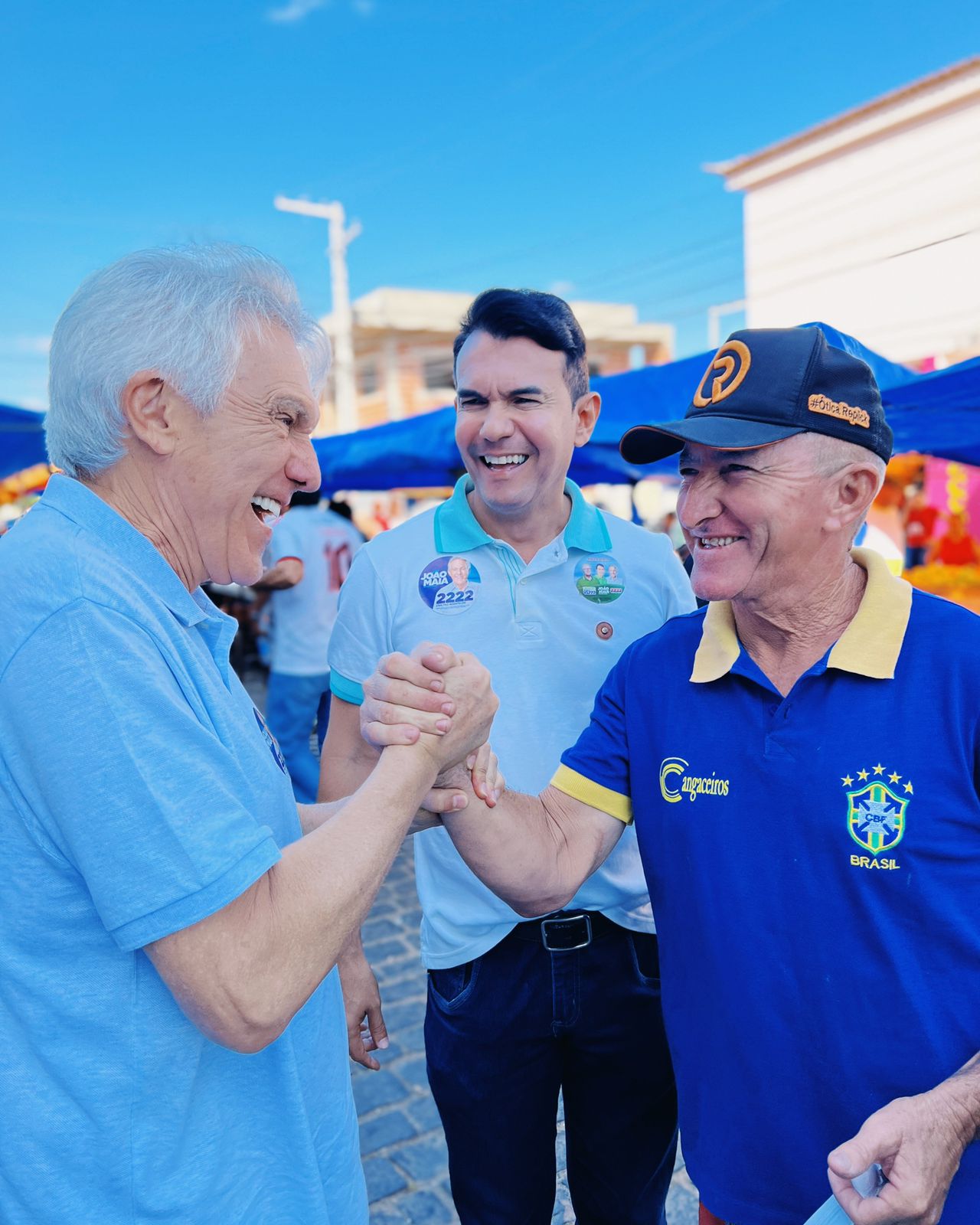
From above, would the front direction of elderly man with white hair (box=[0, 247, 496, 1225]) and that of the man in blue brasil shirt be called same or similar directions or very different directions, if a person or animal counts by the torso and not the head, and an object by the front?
very different directions

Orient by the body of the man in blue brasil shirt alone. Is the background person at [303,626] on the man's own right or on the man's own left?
on the man's own right

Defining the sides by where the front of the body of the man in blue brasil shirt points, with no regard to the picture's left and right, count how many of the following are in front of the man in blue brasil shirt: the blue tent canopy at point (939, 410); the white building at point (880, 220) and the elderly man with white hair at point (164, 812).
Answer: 1

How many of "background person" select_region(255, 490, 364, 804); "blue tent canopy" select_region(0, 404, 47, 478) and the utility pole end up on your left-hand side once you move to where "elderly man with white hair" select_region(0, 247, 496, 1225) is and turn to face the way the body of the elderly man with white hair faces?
3

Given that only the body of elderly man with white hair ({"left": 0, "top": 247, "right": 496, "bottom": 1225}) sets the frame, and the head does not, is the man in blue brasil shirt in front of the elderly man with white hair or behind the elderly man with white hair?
in front

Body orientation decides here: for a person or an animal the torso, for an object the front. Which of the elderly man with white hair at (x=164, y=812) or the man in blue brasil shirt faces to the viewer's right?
the elderly man with white hair

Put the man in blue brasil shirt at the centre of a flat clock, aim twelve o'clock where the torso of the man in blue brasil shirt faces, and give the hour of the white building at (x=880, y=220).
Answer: The white building is roughly at 5 o'clock from the man in blue brasil shirt.

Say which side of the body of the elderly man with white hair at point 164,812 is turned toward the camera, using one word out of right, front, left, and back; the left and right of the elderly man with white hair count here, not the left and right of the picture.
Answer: right

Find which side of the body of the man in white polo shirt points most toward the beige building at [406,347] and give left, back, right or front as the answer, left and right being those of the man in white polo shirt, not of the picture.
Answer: back

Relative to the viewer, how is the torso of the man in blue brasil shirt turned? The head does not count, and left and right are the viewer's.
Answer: facing the viewer and to the left of the viewer

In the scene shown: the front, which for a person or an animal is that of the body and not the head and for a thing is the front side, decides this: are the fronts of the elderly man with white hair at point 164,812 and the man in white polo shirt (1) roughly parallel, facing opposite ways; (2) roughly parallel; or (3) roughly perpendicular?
roughly perpendicular

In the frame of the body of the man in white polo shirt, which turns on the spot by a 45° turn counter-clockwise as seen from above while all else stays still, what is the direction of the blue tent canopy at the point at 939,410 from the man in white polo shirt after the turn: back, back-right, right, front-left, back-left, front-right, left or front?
left

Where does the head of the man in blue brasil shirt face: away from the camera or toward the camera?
toward the camera

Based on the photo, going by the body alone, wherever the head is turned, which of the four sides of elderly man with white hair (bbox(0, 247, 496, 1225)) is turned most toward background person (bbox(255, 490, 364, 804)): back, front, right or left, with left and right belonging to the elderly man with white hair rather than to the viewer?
left

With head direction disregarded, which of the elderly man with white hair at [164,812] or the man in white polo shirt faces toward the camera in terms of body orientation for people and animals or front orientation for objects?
the man in white polo shirt

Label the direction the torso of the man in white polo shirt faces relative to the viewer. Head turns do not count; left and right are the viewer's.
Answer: facing the viewer
